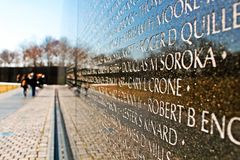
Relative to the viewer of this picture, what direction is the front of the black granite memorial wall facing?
facing the viewer and to the left of the viewer
